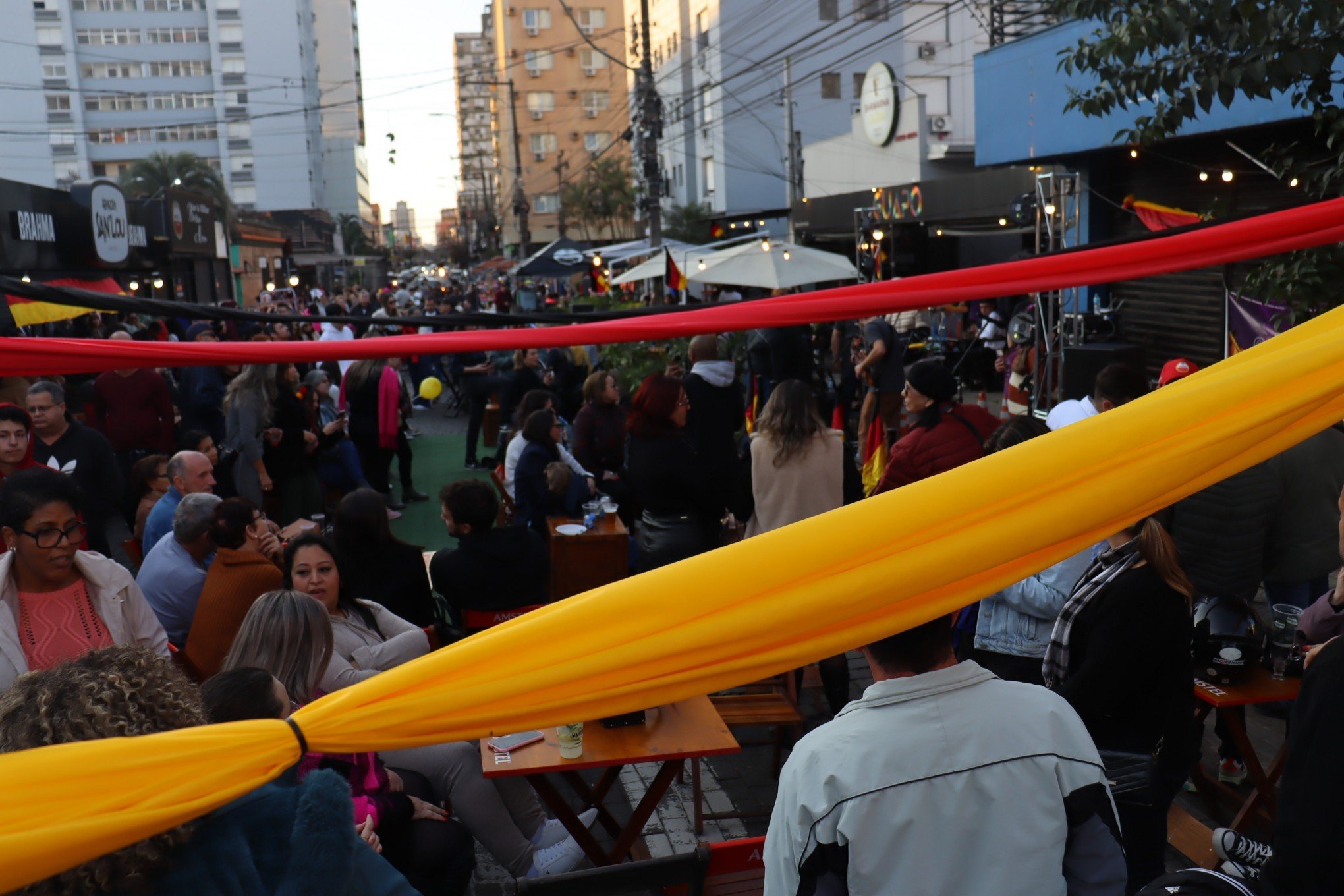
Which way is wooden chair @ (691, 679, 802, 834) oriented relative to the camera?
to the viewer's left

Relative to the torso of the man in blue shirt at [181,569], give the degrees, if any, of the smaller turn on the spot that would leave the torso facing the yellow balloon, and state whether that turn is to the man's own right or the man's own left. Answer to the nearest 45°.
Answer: approximately 45° to the man's own left

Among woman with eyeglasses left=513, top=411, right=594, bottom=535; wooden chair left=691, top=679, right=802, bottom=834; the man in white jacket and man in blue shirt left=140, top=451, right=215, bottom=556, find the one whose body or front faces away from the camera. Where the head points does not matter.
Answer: the man in white jacket

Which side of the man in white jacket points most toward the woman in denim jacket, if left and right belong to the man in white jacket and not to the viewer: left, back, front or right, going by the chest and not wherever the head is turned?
front

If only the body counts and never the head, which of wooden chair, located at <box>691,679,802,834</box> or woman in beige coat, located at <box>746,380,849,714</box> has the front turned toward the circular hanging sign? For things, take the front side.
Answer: the woman in beige coat

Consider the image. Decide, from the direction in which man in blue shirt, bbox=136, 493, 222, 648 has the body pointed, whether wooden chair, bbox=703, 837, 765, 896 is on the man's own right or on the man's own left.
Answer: on the man's own right

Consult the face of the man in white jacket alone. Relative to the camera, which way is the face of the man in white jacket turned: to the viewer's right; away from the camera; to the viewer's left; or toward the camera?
away from the camera

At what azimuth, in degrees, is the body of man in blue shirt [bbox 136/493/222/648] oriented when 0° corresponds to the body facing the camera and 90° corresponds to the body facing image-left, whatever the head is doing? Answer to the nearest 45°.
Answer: approximately 225°

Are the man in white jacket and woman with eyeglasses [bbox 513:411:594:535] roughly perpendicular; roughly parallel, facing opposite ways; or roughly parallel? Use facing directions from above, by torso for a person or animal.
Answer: roughly perpendicular

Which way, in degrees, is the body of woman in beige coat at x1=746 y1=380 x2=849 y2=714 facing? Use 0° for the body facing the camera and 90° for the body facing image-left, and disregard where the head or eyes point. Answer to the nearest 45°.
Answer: approximately 180°

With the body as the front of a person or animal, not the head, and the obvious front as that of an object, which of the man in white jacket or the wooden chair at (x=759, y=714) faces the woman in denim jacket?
the man in white jacket

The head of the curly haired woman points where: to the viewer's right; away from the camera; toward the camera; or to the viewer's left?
away from the camera
